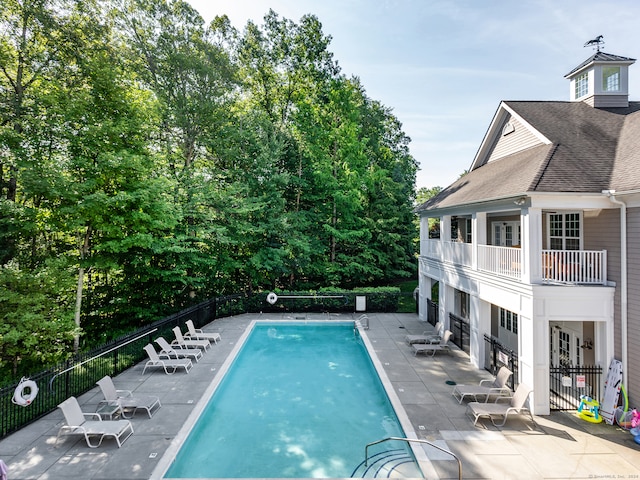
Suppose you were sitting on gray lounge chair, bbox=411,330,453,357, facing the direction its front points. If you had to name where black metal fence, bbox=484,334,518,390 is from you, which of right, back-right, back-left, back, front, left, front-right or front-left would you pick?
back-left

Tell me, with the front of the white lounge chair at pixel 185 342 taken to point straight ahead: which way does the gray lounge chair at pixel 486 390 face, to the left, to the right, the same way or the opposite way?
the opposite way

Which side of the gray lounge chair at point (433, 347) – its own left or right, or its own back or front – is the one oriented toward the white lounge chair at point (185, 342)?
front

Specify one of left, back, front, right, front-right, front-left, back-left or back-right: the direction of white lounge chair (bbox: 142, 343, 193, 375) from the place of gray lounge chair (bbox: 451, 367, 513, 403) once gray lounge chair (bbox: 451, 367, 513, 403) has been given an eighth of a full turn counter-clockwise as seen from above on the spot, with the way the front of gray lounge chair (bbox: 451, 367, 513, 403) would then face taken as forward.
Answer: right

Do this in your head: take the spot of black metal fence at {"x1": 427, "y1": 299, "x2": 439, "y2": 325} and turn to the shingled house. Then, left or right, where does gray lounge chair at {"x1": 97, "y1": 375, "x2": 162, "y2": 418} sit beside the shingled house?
right

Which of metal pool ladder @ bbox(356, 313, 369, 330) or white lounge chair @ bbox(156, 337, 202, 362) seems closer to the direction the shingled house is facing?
the white lounge chair

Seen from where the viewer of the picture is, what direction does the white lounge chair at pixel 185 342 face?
facing to the right of the viewer

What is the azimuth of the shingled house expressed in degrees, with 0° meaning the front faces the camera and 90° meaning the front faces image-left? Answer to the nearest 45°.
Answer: approximately 45°

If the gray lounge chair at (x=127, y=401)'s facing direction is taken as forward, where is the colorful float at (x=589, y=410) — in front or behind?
in front

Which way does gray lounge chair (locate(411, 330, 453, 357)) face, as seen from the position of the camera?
facing to the left of the viewer

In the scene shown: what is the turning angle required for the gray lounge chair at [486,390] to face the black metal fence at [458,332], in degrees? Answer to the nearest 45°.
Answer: approximately 135° to its right

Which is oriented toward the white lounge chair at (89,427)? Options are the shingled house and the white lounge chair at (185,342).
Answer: the shingled house

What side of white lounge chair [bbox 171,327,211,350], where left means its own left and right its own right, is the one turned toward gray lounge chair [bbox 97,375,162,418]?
right

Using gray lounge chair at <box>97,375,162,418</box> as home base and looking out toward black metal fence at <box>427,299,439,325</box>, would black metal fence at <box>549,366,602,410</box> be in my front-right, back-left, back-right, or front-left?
front-right

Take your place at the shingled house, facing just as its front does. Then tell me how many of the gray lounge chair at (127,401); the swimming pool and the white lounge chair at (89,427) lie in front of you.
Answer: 3

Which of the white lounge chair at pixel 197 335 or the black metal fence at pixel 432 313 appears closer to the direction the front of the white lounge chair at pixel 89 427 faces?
the black metal fence
